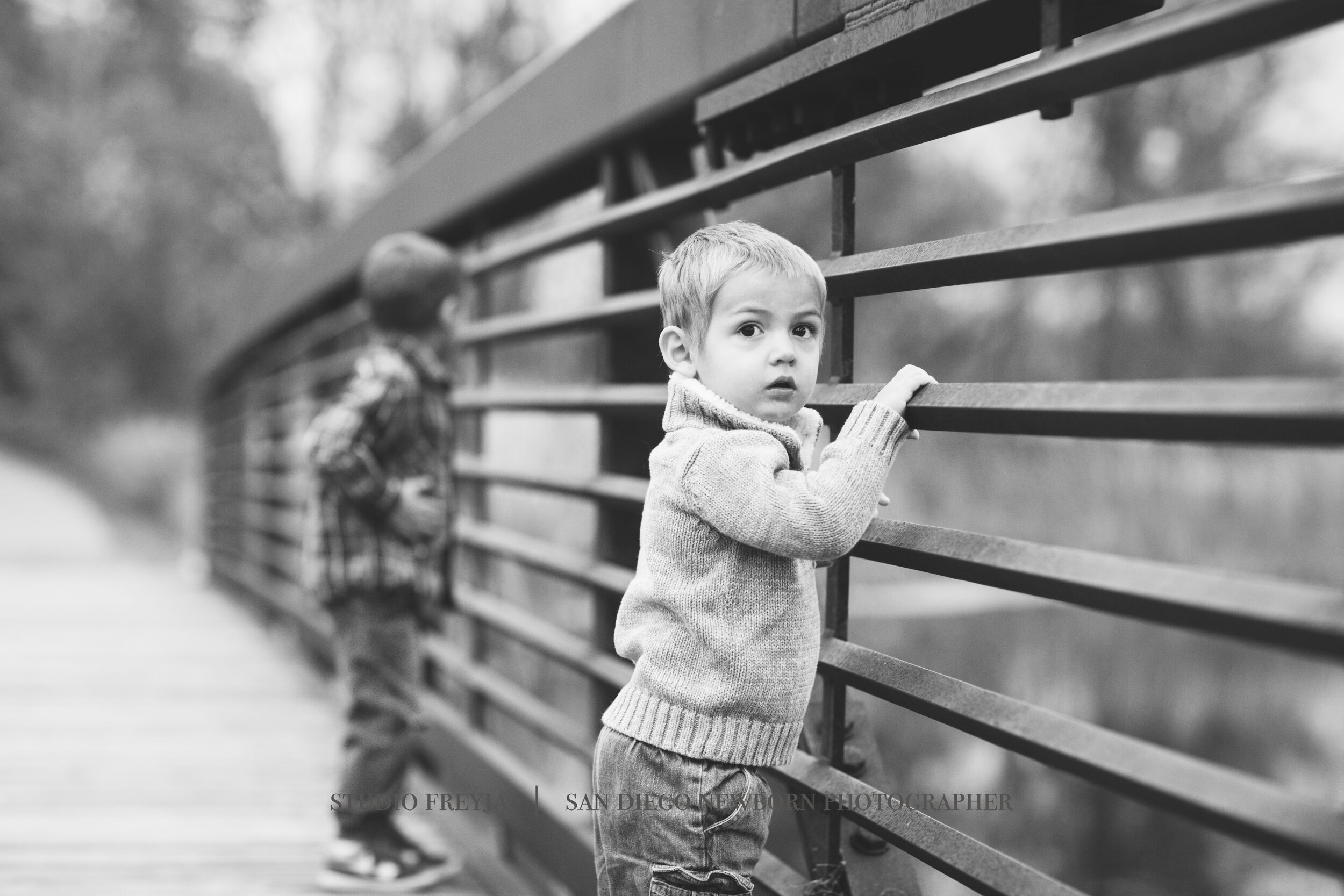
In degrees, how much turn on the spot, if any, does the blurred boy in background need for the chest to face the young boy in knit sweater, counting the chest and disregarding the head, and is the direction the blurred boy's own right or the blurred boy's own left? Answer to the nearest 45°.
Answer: approximately 90° to the blurred boy's own right

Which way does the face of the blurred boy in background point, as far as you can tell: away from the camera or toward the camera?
away from the camera

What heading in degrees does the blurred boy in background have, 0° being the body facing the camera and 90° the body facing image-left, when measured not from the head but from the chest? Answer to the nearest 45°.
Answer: approximately 270°

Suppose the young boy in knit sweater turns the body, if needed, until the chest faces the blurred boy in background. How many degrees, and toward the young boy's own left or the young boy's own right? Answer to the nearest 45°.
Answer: approximately 135° to the young boy's own left

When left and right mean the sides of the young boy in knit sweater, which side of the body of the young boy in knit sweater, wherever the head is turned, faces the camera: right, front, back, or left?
right

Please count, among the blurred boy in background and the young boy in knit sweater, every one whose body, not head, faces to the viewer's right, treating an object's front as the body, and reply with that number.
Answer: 2
